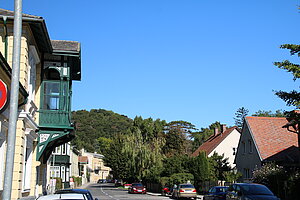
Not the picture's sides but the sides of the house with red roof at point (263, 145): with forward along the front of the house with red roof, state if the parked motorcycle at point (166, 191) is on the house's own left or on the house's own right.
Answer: on the house's own right

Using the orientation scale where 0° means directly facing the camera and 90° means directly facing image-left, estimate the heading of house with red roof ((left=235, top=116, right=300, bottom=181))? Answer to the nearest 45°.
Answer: approximately 45°

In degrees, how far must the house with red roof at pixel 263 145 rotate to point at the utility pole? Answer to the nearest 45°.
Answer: approximately 45° to its left

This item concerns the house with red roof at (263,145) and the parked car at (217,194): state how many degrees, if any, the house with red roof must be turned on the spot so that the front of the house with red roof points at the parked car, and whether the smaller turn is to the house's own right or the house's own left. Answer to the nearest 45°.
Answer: approximately 45° to the house's own left

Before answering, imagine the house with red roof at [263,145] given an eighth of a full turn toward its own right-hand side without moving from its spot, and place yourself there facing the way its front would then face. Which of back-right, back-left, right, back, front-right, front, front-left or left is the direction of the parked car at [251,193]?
left

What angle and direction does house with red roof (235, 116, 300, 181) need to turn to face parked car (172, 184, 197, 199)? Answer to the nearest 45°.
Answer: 0° — it already faces it

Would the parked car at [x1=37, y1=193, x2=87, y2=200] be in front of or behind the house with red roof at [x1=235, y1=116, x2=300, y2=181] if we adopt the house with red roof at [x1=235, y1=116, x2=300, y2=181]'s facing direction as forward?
in front
